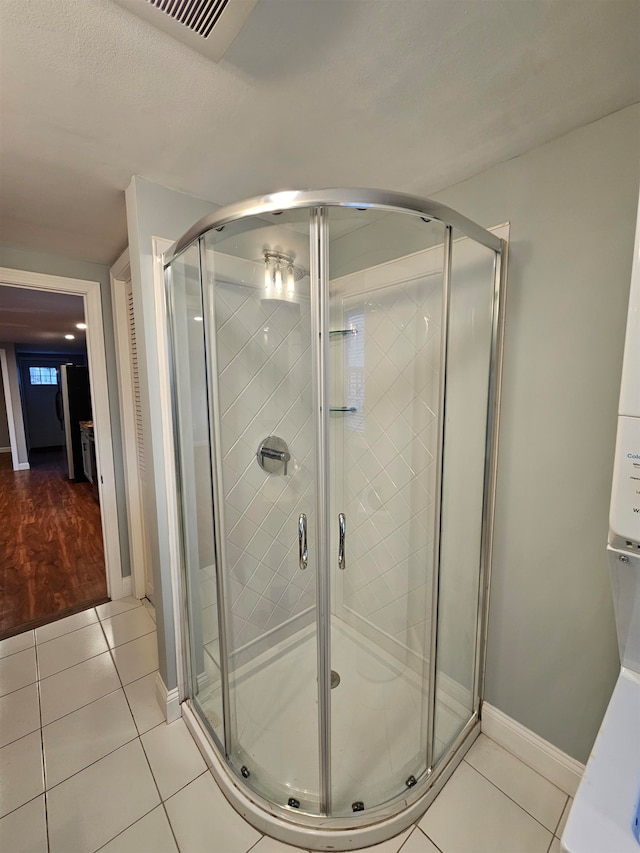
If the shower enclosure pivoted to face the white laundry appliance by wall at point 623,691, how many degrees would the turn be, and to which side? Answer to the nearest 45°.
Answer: approximately 45° to its left

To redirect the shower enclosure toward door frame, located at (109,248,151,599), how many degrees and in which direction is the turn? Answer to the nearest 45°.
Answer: approximately 135° to its right

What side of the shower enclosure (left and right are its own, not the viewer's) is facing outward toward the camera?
front

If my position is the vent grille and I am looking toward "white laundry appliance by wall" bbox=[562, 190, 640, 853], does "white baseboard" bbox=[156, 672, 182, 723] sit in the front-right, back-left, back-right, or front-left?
back-left
